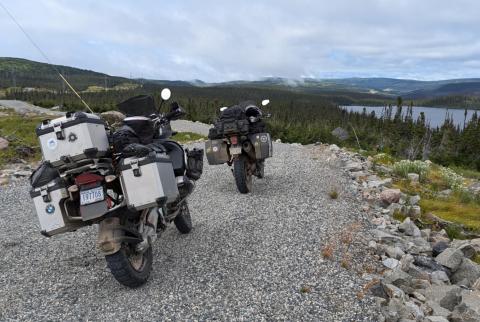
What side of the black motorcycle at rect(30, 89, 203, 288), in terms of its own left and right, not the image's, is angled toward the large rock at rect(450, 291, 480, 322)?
right

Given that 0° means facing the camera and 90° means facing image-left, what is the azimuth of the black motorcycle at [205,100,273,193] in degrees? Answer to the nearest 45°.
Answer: approximately 180°

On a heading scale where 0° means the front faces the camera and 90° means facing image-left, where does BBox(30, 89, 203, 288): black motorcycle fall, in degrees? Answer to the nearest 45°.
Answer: approximately 225°

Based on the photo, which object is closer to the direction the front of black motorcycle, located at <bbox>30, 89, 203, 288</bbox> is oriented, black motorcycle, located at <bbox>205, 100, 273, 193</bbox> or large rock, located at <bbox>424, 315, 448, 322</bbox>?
the black motorcycle

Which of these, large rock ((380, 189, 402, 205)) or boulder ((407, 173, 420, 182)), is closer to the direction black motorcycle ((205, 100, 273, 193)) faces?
the boulder
